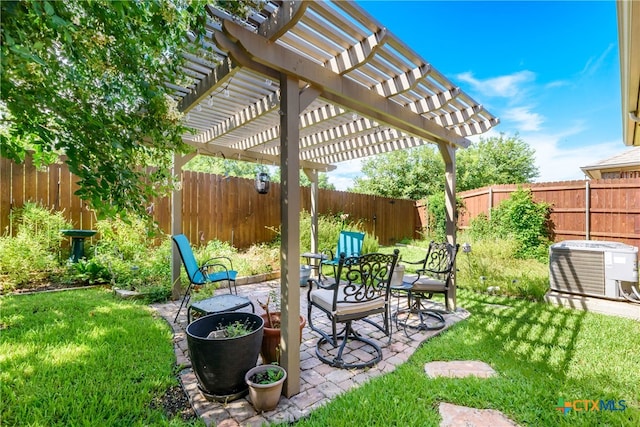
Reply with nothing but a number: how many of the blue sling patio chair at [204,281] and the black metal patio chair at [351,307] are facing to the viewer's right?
1

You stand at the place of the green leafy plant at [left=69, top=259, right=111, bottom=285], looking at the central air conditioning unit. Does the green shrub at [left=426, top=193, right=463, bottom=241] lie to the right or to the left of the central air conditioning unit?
left

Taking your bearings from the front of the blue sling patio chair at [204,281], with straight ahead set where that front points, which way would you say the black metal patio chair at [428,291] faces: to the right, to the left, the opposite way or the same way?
the opposite way

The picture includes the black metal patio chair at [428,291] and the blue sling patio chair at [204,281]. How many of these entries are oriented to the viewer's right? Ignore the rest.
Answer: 1

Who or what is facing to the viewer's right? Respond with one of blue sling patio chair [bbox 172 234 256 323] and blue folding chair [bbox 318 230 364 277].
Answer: blue sling patio chair [bbox 172 234 256 323]

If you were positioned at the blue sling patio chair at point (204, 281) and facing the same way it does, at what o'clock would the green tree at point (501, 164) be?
The green tree is roughly at 11 o'clock from the blue sling patio chair.

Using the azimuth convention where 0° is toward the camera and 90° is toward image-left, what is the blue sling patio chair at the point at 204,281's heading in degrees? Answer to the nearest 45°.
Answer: approximately 270°

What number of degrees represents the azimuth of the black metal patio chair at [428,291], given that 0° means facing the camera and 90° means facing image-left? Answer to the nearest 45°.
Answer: approximately 45°
